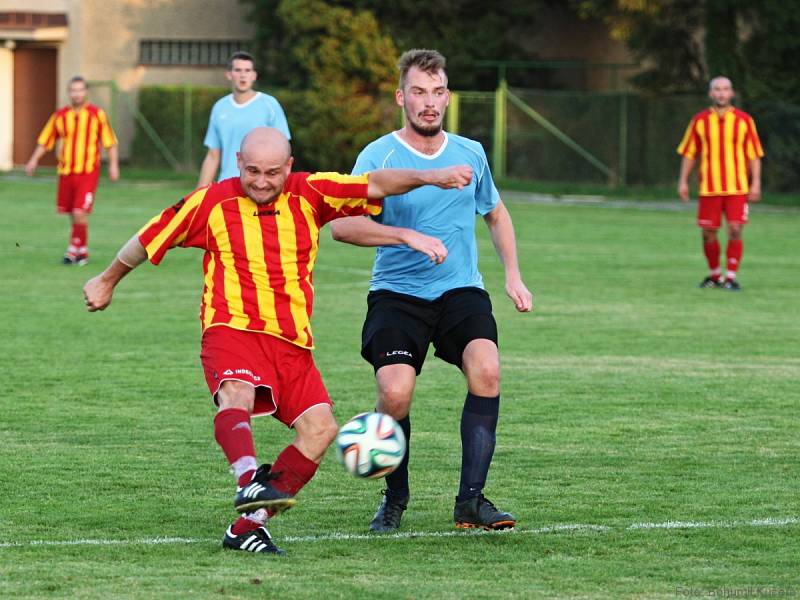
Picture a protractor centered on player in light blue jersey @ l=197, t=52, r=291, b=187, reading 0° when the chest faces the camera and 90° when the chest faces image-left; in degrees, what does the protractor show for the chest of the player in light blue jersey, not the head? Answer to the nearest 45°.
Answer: approximately 0°

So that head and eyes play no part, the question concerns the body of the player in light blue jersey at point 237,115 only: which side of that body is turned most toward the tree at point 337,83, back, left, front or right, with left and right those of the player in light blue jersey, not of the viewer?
back

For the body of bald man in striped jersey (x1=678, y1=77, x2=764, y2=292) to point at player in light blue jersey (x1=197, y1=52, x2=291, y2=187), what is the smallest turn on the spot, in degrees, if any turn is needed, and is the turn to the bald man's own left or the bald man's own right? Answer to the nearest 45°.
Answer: approximately 45° to the bald man's own right

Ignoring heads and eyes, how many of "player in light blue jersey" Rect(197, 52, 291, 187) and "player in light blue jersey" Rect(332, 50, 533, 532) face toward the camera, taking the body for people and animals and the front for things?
2

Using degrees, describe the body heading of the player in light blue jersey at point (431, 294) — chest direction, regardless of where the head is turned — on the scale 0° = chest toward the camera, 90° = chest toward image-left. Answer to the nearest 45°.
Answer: approximately 0°

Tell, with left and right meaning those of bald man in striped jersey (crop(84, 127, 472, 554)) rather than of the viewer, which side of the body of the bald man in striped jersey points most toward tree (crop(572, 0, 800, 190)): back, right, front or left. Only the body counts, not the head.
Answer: back

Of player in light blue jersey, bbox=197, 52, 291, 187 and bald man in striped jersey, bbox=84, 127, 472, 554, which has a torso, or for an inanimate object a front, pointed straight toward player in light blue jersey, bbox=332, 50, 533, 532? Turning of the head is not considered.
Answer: player in light blue jersey, bbox=197, 52, 291, 187
